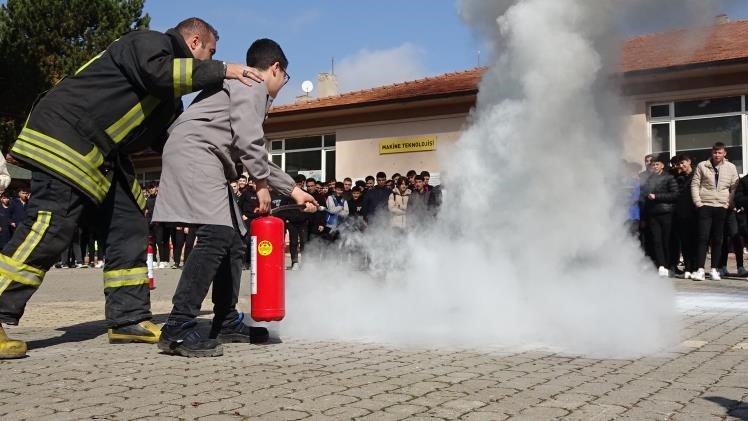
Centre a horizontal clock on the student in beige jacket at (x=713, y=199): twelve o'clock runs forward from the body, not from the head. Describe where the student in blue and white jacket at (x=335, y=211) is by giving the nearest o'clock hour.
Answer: the student in blue and white jacket at (x=335, y=211) is roughly at 3 o'clock from the student in beige jacket at (x=713, y=199).

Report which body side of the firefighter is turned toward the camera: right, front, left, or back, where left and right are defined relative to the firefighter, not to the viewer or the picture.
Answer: right

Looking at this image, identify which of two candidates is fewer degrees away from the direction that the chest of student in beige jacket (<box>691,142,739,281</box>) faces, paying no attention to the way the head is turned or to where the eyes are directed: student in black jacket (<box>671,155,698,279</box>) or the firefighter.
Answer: the firefighter

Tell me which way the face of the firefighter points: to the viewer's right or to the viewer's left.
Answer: to the viewer's right

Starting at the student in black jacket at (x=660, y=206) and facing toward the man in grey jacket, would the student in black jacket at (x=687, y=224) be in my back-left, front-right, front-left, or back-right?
back-left

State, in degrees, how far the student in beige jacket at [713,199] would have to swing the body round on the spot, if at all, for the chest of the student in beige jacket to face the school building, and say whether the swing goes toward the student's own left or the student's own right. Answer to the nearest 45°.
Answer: approximately 135° to the student's own right

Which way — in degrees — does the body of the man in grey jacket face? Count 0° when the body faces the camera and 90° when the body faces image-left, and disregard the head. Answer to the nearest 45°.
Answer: approximately 270°
